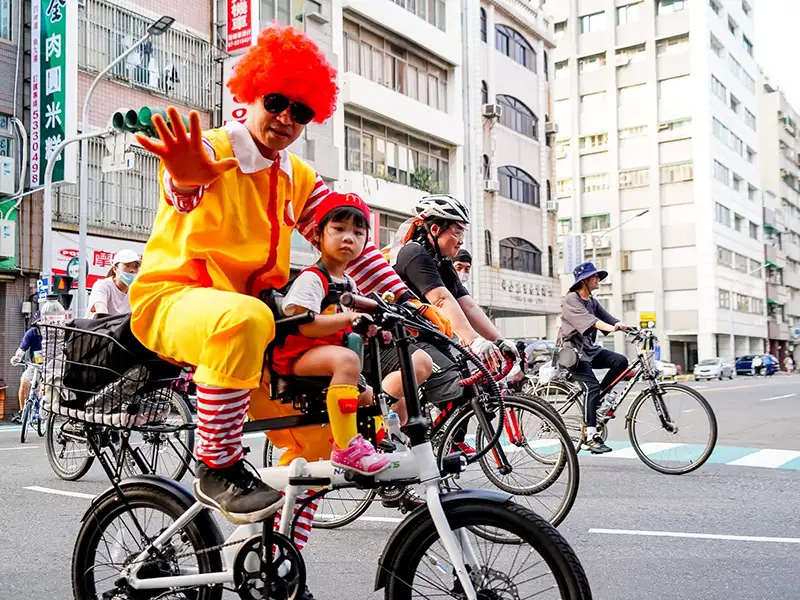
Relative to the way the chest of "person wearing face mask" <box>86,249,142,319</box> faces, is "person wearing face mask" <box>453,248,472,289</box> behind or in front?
in front

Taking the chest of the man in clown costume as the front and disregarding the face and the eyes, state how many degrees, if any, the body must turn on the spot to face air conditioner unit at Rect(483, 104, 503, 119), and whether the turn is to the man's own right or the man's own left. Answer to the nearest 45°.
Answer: approximately 135° to the man's own left

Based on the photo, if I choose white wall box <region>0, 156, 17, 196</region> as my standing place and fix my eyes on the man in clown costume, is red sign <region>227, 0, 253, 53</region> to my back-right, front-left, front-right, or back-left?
back-left

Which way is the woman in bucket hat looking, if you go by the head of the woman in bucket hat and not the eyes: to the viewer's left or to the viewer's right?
to the viewer's right

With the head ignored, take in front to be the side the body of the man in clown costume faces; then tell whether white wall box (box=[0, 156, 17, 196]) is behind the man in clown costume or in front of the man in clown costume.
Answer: behind

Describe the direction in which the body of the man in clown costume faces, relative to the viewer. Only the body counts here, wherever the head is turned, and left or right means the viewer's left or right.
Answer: facing the viewer and to the right of the viewer

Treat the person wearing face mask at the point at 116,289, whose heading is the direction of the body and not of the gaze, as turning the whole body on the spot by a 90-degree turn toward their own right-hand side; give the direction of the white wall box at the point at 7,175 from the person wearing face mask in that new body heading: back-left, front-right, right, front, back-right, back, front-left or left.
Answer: back-right

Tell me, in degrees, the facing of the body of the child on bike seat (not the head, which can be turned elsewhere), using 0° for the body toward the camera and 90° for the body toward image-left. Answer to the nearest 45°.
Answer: approximately 315°

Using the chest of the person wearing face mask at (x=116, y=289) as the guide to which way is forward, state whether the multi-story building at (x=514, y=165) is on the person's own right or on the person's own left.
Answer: on the person's own left

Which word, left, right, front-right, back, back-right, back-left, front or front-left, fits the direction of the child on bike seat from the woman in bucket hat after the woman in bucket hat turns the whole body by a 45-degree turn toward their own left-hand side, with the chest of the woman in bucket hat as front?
back-right

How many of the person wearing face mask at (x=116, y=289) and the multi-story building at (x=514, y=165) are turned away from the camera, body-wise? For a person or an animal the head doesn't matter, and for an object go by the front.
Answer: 0

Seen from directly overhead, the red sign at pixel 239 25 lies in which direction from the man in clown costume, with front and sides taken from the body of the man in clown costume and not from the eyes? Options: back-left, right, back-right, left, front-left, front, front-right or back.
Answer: back-left

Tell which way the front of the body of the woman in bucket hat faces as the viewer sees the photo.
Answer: to the viewer's right

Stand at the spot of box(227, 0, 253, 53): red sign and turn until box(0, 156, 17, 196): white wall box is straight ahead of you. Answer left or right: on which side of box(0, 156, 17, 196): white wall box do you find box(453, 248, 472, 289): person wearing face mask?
left
